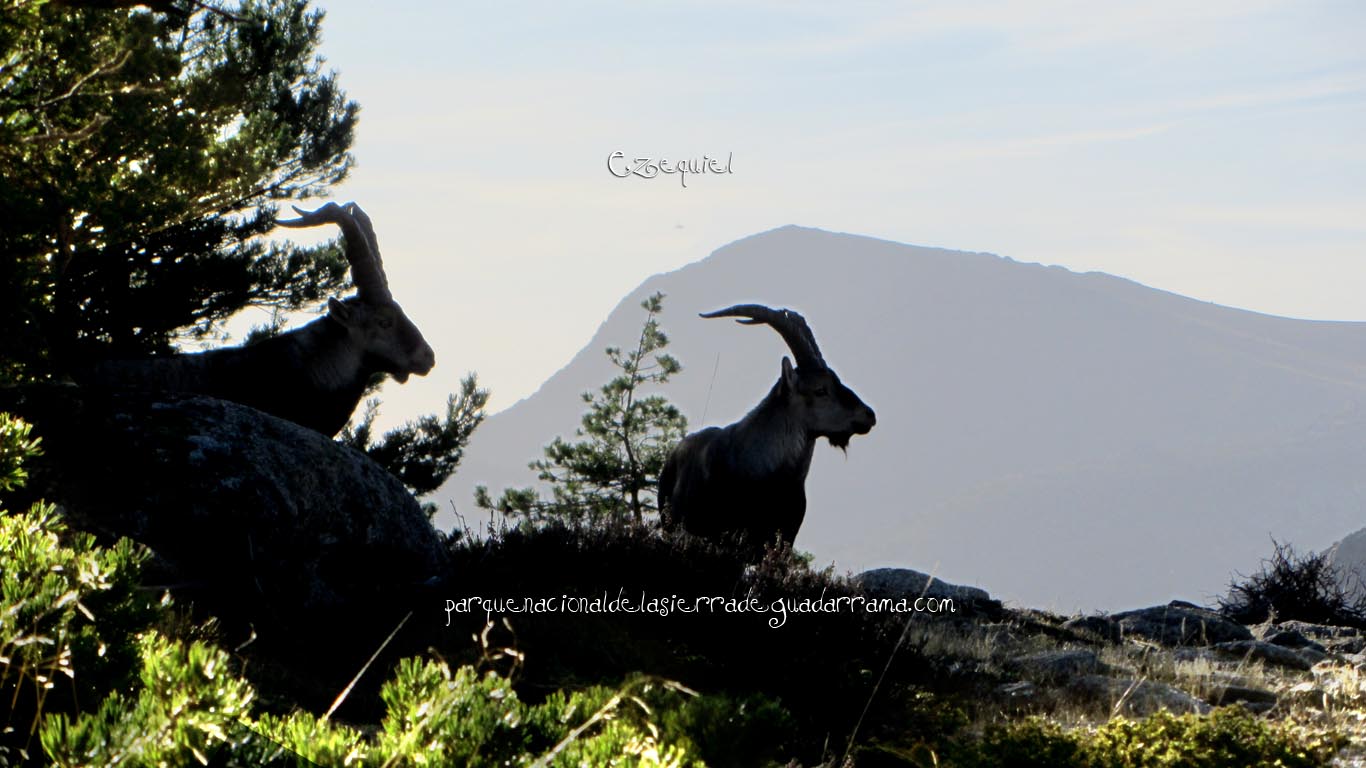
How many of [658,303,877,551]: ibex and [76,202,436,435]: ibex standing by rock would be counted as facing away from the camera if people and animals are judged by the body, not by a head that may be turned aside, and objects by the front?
0

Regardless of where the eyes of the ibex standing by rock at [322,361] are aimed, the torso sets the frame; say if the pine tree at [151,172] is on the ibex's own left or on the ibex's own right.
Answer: on the ibex's own left

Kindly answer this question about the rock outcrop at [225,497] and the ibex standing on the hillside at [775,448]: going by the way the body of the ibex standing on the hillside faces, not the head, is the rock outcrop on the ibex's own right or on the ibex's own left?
on the ibex's own right

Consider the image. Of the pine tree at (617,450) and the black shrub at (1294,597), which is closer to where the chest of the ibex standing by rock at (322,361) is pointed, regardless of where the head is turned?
the black shrub

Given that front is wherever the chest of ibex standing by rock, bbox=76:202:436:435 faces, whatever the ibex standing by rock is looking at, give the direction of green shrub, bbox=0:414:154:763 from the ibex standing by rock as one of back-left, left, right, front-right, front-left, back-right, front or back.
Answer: right

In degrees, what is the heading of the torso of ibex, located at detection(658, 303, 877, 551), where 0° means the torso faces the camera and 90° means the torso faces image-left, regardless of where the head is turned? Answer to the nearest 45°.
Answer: approximately 315°

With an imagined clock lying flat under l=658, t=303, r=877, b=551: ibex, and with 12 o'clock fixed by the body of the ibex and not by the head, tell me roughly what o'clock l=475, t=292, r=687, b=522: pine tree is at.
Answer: The pine tree is roughly at 7 o'clock from the ibex.

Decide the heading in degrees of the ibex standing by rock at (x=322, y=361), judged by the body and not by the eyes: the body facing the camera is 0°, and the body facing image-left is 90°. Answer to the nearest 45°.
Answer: approximately 270°
